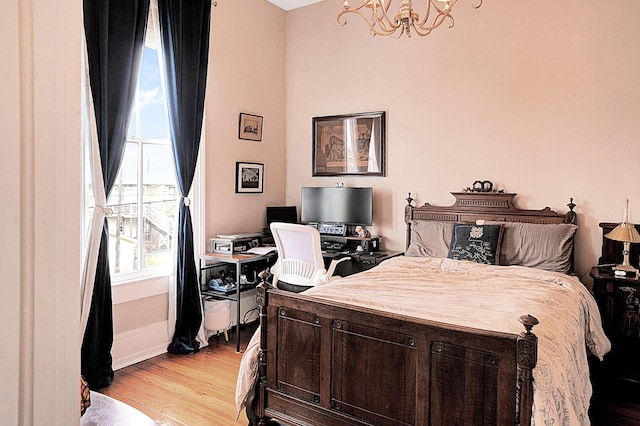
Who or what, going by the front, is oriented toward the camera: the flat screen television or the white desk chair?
the flat screen television

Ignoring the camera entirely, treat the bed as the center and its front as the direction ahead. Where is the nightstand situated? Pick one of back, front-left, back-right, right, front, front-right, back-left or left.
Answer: back

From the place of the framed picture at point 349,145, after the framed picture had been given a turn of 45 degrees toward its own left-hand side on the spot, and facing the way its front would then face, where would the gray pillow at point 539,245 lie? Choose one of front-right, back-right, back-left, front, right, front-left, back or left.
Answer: front-left

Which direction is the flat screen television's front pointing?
toward the camera

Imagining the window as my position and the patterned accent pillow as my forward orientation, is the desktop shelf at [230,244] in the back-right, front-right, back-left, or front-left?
front-left

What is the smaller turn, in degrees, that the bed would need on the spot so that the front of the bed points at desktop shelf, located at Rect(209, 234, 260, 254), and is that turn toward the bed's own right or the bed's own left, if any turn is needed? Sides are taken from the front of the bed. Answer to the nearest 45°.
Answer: approximately 90° to the bed's own right

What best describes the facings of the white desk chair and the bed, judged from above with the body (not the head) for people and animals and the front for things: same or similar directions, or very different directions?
very different directions

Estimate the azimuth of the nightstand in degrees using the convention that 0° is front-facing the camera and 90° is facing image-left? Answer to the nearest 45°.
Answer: approximately 45°

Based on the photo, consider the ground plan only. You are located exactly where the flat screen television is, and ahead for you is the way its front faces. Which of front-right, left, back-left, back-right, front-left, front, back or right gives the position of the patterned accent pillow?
front-left

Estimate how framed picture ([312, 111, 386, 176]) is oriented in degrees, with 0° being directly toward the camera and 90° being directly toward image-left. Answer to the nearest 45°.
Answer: approximately 45°

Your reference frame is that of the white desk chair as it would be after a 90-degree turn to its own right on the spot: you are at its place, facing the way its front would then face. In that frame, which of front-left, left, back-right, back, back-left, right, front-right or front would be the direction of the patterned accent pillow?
front-left

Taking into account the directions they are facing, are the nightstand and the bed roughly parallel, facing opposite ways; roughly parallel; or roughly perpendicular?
roughly parallel

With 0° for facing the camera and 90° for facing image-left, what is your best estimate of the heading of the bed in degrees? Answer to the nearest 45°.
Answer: approximately 45°

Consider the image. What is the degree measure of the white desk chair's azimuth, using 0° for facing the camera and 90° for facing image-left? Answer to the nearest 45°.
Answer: approximately 225°

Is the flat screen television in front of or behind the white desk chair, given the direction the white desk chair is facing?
in front

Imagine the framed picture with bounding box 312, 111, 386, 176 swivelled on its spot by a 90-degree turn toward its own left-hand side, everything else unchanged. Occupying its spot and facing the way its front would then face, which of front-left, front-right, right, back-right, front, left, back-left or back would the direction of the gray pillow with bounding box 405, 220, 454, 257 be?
front

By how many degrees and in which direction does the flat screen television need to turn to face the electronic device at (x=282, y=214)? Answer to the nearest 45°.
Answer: approximately 135° to its right
